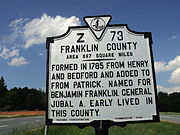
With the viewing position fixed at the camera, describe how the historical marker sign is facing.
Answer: facing the viewer
